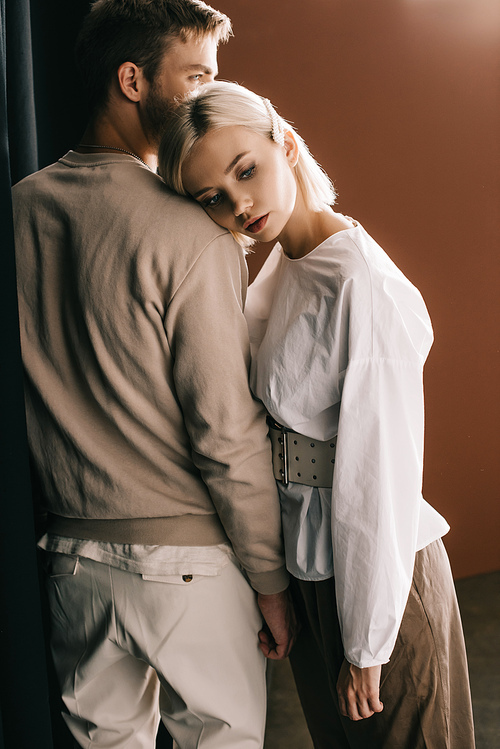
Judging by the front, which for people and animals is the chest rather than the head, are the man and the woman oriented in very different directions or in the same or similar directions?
very different directions

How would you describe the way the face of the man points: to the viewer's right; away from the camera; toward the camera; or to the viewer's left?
to the viewer's right

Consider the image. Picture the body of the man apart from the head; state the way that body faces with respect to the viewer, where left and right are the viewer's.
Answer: facing away from the viewer and to the right of the viewer

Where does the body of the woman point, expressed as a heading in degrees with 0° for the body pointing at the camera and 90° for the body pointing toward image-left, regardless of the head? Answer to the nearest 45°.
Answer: approximately 45°
